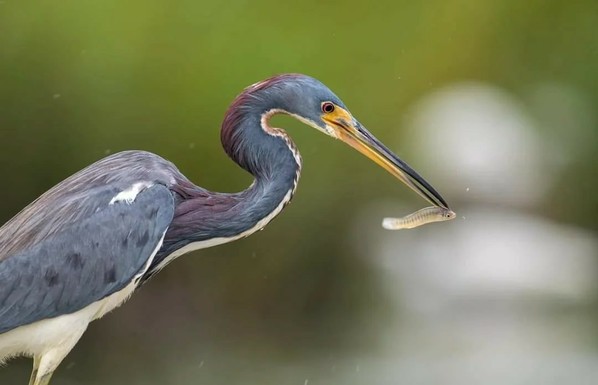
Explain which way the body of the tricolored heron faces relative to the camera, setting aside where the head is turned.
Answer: to the viewer's right
